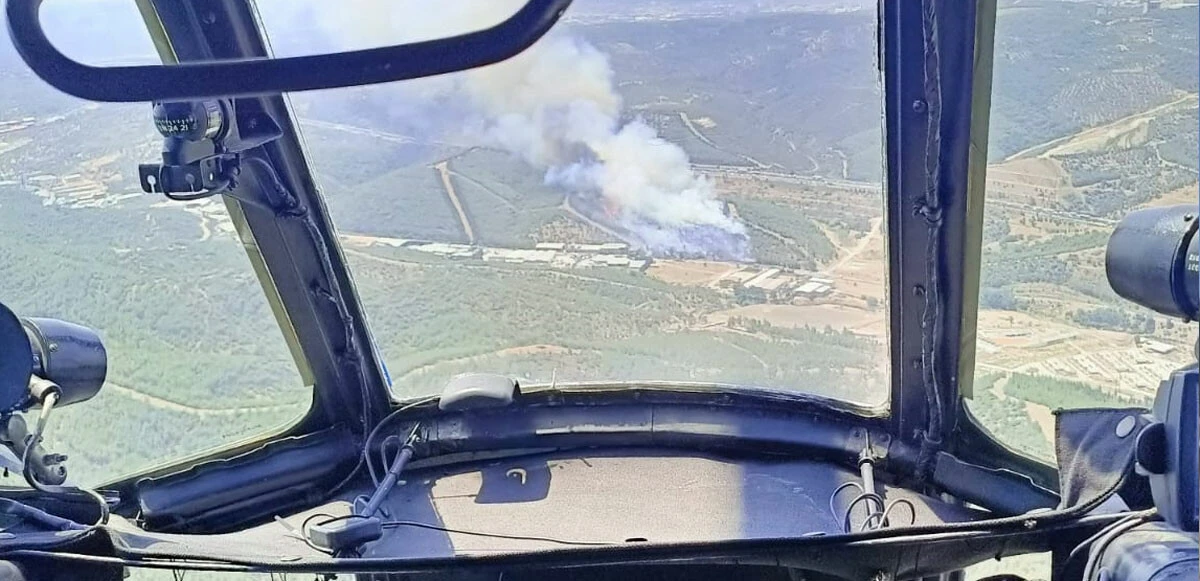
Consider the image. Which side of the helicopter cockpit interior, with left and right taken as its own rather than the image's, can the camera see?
back
